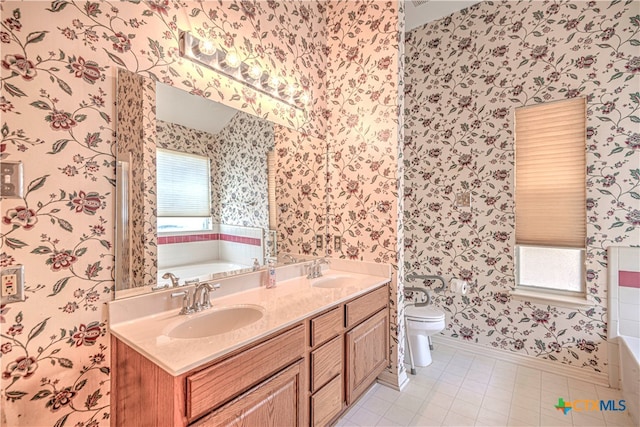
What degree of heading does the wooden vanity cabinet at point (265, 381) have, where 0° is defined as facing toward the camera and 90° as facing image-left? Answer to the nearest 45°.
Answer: approximately 315°

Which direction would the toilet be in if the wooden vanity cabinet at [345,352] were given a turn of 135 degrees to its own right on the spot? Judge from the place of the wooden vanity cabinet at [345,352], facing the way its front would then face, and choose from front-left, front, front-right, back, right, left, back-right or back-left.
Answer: back-right

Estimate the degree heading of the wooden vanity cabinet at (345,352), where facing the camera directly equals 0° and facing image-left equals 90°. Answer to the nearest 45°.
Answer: approximately 315°

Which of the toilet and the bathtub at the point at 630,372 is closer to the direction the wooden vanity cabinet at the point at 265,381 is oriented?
the bathtub

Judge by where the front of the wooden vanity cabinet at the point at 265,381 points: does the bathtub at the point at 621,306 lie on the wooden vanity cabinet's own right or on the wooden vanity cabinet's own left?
on the wooden vanity cabinet's own left

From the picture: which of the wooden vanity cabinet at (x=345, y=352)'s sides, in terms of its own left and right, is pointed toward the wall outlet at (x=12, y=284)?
right

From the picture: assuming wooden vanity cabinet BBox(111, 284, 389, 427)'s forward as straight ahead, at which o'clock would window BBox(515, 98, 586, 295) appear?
The window is roughly at 10 o'clock from the wooden vanity cabinet.

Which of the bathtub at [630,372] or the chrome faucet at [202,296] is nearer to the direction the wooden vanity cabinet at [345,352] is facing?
the bathtub

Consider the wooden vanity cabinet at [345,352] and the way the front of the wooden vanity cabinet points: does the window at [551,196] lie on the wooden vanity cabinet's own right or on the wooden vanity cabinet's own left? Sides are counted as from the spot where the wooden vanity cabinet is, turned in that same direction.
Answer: on the wooden vanity cabinet's own left

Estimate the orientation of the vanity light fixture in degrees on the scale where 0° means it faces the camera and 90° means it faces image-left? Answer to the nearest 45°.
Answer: approximately 315°
